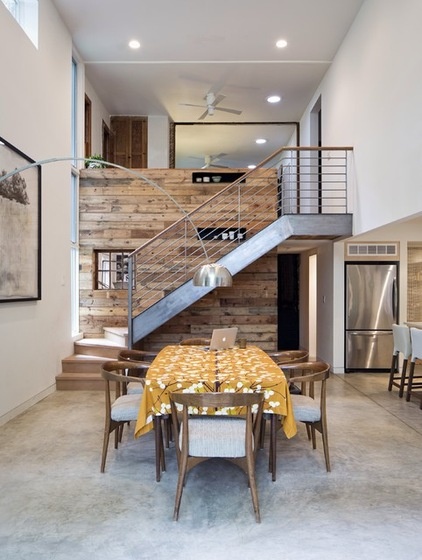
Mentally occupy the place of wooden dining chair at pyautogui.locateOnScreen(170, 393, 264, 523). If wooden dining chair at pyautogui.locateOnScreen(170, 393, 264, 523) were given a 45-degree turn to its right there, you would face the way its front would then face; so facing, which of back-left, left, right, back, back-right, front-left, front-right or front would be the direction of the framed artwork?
left

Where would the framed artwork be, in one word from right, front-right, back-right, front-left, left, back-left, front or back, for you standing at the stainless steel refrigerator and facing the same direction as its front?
front-right

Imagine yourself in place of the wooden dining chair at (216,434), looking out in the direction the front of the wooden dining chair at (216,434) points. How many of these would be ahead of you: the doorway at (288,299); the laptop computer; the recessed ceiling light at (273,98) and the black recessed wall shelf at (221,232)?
4

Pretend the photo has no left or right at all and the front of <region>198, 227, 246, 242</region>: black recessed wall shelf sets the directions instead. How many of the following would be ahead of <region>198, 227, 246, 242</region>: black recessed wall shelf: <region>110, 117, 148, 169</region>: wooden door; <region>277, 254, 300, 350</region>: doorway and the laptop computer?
1

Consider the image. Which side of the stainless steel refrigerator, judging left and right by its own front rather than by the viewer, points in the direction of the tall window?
right

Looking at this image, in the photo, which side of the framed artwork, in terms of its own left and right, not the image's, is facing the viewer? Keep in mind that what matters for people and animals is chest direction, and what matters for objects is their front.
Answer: right

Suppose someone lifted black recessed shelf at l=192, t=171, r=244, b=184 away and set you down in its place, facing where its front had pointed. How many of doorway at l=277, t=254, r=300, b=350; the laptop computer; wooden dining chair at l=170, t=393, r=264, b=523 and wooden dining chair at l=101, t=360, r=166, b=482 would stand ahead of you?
3

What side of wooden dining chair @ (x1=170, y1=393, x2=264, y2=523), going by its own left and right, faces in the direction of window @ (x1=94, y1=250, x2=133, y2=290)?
front

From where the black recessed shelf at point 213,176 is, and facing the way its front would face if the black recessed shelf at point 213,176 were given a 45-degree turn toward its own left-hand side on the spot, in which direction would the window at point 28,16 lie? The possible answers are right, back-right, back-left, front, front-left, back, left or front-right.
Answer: right

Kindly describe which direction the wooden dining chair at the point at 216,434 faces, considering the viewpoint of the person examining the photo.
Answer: facing away from the viewer

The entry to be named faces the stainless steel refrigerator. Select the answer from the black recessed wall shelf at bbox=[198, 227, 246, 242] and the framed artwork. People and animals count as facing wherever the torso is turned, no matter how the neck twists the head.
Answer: the framed artwork

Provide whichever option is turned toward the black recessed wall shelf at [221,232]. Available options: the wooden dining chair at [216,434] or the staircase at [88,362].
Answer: the wooden dining chair

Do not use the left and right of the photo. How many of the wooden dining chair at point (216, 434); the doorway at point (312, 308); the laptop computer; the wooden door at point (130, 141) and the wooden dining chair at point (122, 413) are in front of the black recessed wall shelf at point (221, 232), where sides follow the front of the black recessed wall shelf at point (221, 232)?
3

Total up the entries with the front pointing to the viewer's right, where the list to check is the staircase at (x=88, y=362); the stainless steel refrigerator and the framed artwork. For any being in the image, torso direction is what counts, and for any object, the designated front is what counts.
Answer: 1

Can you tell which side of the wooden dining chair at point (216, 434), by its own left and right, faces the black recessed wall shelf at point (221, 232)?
front
